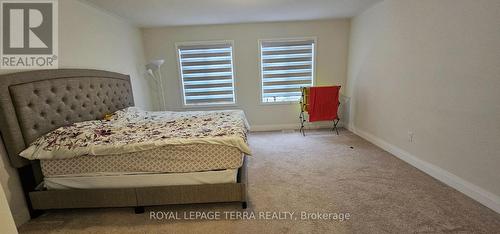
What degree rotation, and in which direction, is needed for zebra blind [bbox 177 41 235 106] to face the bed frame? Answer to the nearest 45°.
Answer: approximately 45° to its right

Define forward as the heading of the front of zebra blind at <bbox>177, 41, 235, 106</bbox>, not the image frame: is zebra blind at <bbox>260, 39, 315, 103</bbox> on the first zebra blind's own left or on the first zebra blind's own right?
on the first zebra blind's own left

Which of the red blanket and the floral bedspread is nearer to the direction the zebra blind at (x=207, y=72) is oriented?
the floral bedspread

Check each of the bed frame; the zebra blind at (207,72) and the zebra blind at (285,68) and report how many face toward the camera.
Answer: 2

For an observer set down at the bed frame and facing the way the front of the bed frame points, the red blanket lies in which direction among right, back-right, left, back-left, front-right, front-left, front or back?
front

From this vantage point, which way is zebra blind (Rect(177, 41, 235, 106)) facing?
toward the camera

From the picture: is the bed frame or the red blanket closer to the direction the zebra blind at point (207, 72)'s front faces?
the bed frame

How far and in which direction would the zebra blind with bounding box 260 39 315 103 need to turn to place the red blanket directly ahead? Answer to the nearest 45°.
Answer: approximately 45° to its left

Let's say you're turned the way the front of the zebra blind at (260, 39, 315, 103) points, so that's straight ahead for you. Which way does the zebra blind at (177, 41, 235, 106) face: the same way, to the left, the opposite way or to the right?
the same way

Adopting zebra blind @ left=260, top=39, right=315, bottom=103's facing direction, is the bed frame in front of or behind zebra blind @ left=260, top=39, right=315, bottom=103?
in front

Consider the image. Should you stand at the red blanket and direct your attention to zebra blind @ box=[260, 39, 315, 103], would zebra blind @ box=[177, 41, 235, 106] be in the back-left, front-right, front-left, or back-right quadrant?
front-left

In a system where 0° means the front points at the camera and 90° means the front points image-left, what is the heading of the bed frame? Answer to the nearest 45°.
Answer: approximately 270°

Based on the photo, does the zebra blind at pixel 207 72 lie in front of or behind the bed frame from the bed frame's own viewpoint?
in front

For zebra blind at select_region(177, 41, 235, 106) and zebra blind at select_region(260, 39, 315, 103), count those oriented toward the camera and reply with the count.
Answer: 2

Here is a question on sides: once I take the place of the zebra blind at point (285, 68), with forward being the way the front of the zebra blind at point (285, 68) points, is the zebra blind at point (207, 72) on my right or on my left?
on my right

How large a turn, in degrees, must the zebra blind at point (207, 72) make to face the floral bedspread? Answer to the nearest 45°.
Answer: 0° — it already faces it
